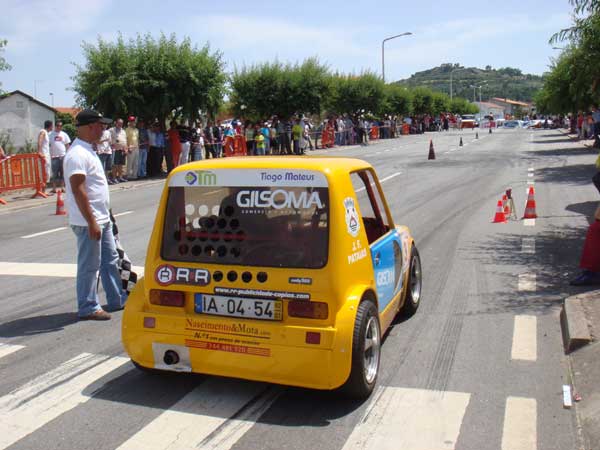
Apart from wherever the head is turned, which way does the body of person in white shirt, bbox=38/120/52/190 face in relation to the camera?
to the viewer's right

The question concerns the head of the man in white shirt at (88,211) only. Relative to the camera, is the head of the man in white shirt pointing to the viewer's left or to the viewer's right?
to the viewer's right

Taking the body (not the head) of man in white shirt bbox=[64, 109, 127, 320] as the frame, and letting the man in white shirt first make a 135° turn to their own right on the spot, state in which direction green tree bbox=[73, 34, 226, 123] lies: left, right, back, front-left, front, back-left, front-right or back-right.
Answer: back-right

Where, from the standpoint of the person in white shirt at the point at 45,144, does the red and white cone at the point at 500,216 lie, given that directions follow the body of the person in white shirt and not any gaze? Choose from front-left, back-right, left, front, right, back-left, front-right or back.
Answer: front-right

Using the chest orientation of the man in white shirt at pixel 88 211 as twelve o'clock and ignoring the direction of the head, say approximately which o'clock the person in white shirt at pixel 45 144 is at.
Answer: The person in white shirt is roughly at 9 o'clock from the man in white shirt.

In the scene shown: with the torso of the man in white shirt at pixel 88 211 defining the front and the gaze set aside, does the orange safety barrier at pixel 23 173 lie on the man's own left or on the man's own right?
on the man's own left

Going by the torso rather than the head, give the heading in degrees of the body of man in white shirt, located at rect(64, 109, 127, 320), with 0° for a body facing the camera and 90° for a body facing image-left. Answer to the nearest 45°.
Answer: approximately 270°

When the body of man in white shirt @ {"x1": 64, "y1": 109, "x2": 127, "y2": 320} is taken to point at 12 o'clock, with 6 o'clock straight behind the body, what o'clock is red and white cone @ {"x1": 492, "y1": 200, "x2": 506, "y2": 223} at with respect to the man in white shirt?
The red and white cone is roughly at 11 o'clock from the man in white shirt.

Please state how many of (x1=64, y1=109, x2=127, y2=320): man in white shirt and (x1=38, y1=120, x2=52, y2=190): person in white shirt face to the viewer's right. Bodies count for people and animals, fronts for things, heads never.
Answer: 2

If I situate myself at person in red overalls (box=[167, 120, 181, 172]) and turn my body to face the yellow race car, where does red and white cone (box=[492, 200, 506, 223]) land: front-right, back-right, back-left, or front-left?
front-left

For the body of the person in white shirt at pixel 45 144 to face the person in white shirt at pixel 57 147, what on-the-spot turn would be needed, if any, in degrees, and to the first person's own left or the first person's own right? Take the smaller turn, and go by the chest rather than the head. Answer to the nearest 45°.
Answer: approximately 45° to the first person's own left

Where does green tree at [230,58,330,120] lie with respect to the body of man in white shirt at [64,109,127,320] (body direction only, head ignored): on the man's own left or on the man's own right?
on the man's own left

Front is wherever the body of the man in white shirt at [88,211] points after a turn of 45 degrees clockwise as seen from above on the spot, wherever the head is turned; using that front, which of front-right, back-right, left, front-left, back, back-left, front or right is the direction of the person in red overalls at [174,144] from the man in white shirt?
back-left

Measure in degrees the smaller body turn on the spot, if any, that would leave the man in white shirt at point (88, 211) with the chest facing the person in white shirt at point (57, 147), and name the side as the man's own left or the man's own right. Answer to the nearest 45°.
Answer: approximately 90° to the man's own left

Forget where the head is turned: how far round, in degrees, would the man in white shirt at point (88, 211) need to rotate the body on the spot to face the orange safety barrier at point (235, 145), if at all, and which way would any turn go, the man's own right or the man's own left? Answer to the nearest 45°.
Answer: approximately 90° to the man's own left
